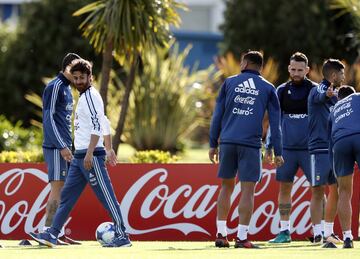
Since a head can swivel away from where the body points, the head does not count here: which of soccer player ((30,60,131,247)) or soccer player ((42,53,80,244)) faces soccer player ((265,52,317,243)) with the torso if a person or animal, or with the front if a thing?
soccer player ((42,53,80,244))

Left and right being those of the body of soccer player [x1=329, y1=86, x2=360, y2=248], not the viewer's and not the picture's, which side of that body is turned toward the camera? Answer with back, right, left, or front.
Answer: back

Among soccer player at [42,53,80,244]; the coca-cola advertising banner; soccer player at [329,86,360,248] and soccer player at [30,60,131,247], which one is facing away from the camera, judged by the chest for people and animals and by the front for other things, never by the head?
soccer player at [329,86,360,248]

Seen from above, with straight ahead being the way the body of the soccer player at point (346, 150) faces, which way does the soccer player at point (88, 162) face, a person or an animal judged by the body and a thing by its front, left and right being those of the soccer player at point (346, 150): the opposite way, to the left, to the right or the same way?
to the left

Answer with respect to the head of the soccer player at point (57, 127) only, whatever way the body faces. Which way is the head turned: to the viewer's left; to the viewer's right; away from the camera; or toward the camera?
to the viewer's right

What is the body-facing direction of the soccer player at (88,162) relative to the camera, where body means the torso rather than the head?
to the viewer's left

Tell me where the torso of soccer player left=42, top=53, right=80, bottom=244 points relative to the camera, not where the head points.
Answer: to the viewer's right

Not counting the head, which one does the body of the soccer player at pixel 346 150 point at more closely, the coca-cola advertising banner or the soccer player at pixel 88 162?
the coca-cola advertising banner

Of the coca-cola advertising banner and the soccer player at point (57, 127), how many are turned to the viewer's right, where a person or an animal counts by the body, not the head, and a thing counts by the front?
1

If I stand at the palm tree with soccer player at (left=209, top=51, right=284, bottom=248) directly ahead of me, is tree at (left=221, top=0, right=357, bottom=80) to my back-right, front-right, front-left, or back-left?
back-left
